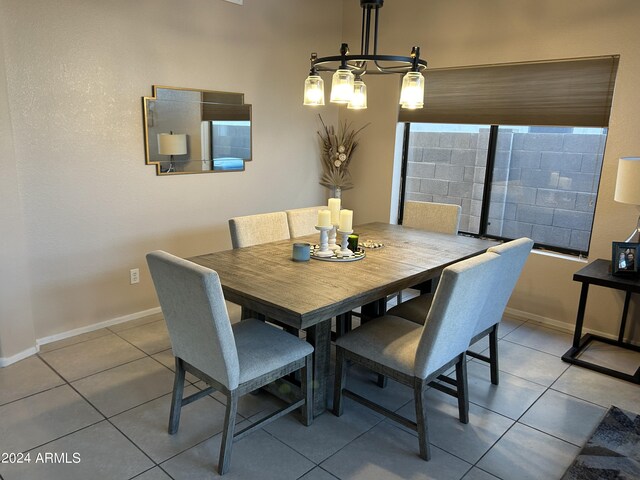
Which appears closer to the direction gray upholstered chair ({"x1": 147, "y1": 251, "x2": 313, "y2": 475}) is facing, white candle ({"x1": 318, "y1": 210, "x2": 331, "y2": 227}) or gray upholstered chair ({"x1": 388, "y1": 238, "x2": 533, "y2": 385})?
the white candle

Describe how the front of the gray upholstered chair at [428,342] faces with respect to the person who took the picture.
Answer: facing away from the viewer and to the left of the viewer

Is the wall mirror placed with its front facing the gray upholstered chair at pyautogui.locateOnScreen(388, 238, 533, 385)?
yes

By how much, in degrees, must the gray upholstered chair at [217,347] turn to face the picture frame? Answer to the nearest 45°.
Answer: approximately 45° to its right

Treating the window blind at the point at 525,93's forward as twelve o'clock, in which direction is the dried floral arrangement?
The dried floral arrangement is roughly at 2 o'clock from the window blind.

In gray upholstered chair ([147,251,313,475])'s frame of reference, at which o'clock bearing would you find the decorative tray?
The decorative tray is roughly at 12 o'clock from the gray upholstered chair.

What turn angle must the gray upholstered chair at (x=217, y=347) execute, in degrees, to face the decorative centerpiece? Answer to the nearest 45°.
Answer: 0° — it already faces it

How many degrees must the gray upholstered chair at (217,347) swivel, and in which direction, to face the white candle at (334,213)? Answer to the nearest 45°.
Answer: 0° — it already faces it

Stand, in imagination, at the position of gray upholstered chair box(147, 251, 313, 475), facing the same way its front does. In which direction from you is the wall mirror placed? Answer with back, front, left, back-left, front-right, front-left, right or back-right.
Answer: front-left

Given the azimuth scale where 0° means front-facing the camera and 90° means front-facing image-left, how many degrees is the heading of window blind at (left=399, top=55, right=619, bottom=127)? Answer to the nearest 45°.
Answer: approximately 45°

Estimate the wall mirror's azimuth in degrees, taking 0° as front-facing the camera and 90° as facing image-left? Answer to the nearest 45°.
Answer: approximately 315°

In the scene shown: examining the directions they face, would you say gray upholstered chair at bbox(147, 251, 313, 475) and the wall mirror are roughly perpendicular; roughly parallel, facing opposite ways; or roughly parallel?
roughly perpendicular

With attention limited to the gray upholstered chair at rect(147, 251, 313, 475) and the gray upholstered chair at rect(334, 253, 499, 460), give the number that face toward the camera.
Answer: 0

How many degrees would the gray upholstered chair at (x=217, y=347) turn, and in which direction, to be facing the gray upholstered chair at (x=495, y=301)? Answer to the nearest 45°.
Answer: approximately 45° to its right

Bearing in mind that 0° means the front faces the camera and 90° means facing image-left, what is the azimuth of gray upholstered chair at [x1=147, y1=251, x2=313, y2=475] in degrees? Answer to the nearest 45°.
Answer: approximately 225°

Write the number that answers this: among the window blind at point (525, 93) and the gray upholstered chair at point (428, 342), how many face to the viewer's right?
0
